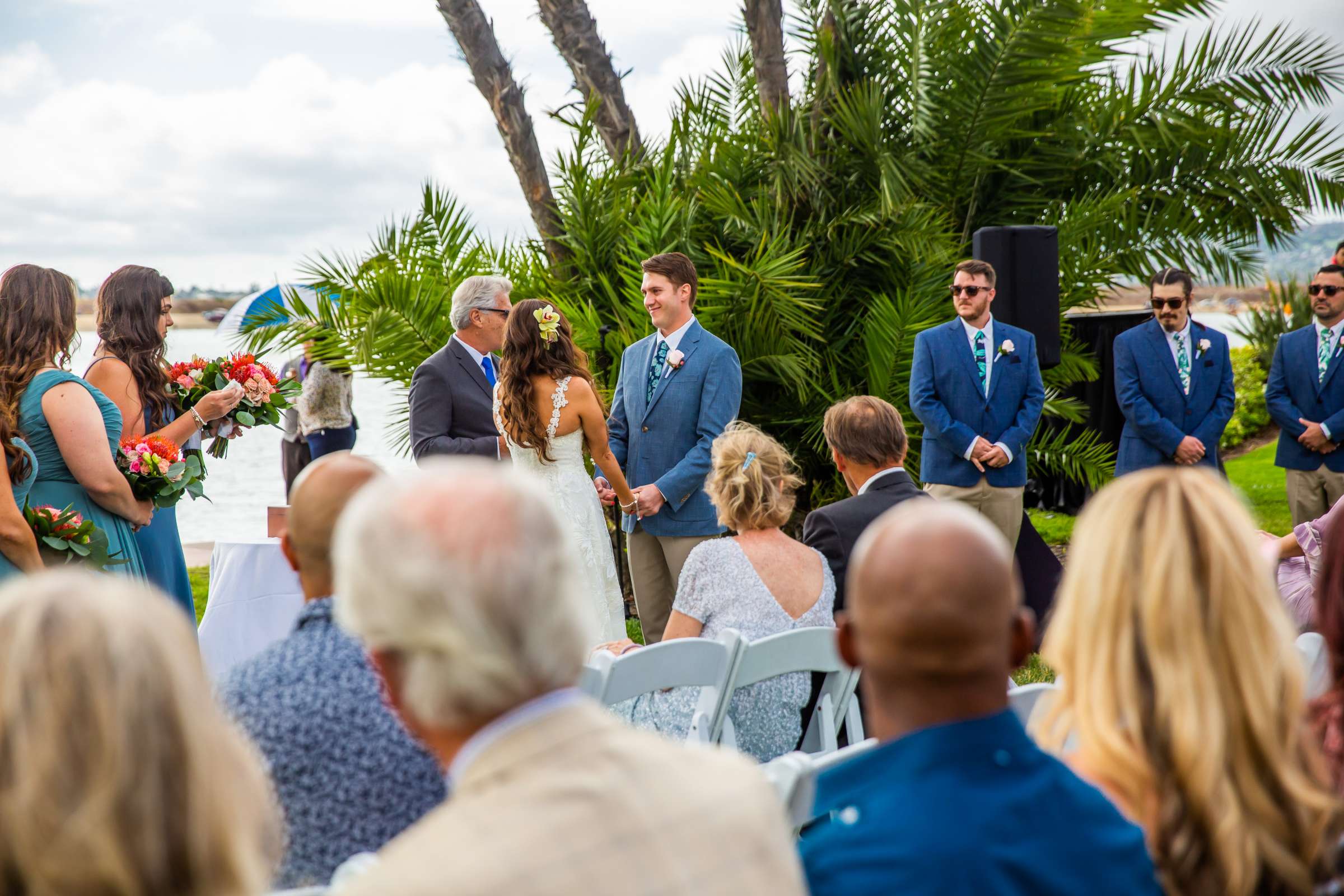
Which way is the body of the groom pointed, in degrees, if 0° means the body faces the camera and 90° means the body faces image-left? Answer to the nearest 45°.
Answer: approximately 45°

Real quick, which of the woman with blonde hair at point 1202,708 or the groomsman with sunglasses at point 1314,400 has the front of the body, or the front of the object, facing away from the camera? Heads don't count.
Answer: the woman with blonde hair

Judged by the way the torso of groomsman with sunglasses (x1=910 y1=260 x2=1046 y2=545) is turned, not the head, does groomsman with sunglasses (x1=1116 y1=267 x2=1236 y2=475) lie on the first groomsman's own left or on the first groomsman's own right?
on the first groomsman's own left

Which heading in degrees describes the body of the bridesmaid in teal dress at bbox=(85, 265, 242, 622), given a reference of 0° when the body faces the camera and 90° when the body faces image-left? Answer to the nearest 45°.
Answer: approximately 270°

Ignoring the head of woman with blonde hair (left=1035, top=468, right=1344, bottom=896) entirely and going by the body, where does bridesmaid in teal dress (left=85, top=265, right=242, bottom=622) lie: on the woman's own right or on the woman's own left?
on the woman's own left

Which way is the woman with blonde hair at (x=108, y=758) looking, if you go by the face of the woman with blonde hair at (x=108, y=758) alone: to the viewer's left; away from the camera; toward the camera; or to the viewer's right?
away from the camera

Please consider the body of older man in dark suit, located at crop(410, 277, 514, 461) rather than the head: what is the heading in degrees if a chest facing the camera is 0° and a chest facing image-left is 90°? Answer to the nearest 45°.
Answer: approximately 315°

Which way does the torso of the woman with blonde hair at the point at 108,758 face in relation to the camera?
away from the camera

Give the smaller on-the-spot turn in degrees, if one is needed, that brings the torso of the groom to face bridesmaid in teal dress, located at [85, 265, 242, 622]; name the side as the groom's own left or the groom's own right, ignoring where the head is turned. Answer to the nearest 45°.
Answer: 0° — they already face them

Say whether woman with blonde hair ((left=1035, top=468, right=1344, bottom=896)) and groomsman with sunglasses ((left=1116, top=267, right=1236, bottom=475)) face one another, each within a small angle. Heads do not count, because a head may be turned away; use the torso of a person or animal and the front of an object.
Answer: yes

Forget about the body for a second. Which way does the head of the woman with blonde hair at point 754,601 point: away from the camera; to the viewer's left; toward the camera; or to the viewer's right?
away from the camera

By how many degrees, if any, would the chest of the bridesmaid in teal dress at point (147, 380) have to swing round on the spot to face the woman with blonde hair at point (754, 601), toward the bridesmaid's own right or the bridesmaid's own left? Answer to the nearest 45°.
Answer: approximately 45° to the bridesmaid's own right

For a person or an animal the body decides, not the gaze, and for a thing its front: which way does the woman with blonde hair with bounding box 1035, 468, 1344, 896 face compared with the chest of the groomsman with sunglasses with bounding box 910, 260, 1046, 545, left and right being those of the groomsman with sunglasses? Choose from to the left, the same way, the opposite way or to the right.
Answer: the opposite way

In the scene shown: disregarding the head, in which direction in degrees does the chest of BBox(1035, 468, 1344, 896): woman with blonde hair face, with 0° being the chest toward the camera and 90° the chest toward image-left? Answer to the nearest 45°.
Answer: approximately 180°

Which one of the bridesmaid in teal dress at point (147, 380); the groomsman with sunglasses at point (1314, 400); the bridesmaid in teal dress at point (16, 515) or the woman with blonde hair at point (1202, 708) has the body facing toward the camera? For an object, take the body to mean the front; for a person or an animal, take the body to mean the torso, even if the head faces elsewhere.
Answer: the groomsman with sunglasses
